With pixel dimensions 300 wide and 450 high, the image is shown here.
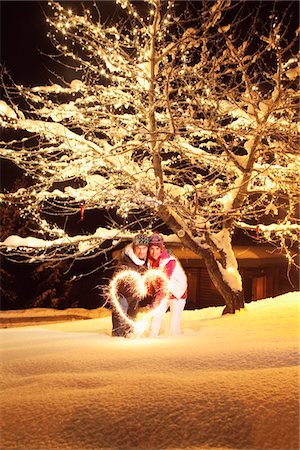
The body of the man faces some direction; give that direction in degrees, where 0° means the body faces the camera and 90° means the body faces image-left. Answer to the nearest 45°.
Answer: approximately 315°

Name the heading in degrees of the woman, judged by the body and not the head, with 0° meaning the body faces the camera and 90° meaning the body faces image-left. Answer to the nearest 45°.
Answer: approximately 45°

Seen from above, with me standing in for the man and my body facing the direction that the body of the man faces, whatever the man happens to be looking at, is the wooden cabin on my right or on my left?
on my left
